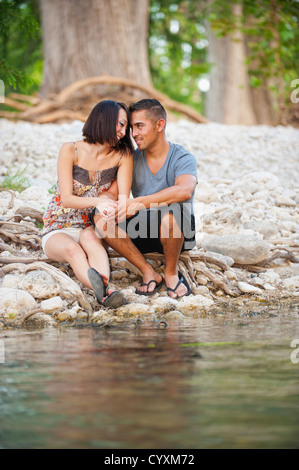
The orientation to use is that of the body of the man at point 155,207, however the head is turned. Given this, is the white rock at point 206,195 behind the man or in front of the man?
behind

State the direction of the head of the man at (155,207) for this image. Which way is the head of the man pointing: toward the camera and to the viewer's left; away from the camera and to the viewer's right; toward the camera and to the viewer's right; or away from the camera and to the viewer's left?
toward the camera and to the viewer's left

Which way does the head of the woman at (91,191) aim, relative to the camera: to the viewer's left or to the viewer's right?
to the viewer's right

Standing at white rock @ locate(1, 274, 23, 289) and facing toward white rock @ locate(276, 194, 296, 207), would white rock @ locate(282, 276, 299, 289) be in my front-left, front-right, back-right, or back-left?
front-right

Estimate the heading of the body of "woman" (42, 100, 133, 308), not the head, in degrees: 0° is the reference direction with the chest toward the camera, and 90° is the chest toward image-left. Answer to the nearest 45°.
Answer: approximately 315°

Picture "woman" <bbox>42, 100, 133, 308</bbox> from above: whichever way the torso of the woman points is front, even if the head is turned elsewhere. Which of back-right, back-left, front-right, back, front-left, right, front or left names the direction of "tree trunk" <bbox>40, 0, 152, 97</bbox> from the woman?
back-left

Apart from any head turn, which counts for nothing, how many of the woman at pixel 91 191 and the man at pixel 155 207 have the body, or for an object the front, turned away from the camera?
0
